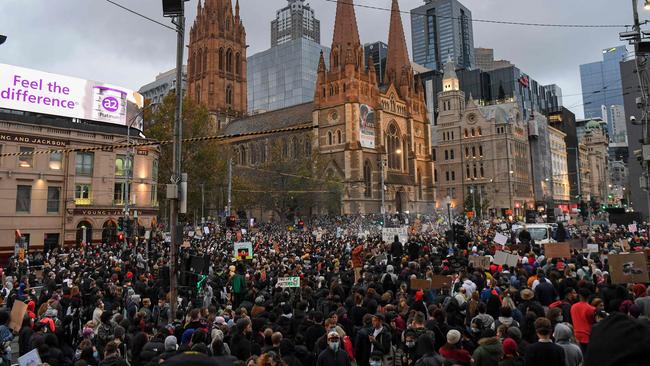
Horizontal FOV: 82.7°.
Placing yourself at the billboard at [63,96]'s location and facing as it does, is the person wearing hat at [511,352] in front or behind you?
in front

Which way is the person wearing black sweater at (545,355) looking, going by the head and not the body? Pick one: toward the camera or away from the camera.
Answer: away from the camera

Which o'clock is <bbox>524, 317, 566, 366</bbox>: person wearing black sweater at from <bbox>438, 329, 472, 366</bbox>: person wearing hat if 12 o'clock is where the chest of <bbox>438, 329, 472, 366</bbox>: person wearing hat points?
<bbox>524, 317, 566, 366</bbox>: person wearing black sweater is roughly at 4 o'clock from <bbox>438, 329, 472, 366</bbox>: person wearing hat.

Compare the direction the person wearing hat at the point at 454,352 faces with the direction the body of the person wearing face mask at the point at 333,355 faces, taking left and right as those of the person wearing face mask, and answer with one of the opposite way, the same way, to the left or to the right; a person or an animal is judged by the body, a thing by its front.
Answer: the opposite way

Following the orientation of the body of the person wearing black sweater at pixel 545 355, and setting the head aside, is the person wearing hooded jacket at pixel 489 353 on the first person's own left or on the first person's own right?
on the first person's own left

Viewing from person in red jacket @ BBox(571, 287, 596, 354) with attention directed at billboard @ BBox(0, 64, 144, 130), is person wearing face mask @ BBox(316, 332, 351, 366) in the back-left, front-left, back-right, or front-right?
front-left

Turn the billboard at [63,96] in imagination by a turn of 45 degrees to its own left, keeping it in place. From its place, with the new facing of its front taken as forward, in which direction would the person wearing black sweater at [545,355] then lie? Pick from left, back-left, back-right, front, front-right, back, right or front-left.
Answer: right

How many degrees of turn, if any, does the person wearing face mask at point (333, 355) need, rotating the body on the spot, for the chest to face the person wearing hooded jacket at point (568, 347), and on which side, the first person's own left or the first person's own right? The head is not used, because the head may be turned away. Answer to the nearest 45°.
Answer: approximately 90° to the first person's own left

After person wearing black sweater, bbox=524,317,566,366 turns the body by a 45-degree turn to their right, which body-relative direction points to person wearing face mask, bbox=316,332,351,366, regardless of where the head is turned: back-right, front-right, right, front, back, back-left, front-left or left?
back-left

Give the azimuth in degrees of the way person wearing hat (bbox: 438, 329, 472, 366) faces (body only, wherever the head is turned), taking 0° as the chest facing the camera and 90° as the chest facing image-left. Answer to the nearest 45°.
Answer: approximately 180°

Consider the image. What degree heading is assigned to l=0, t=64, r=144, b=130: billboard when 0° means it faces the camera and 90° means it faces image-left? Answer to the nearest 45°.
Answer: approximately 315°

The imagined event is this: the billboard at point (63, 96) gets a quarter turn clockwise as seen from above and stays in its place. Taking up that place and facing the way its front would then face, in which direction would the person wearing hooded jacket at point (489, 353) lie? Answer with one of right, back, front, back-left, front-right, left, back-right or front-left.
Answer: front-left

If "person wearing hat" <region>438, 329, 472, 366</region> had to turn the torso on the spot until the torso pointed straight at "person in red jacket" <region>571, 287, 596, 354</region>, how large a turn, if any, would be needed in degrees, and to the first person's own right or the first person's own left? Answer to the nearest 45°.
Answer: approximately 45° to the first person's own right

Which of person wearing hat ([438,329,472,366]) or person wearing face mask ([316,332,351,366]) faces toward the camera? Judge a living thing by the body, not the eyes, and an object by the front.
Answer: the person wearing face mask

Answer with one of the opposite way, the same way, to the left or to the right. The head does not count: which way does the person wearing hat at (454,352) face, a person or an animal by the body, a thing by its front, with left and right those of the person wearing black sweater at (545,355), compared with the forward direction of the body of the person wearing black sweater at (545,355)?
the same way

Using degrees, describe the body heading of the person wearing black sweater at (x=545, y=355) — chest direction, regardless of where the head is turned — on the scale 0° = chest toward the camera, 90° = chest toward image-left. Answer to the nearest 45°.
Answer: approximately 180°

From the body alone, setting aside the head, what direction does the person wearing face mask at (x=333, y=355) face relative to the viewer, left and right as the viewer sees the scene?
facing the viewer

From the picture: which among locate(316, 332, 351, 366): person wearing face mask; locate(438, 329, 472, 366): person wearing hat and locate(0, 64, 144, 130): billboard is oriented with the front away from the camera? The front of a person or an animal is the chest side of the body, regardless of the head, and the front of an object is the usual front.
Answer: the person wearing hat
